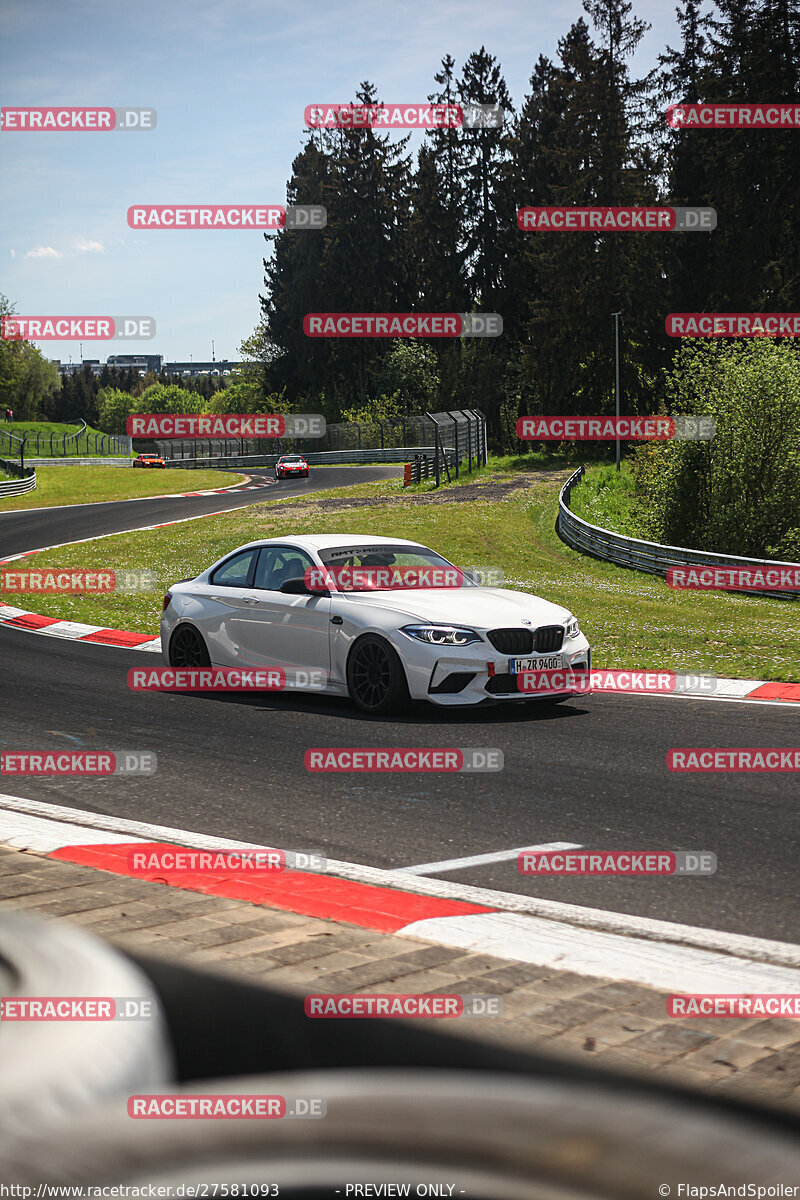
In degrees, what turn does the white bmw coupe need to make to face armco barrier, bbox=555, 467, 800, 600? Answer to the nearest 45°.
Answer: approximately 135° to its left

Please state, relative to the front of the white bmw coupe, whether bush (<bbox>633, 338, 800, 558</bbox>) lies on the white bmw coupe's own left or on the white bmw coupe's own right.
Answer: on the white bmw coupe's own left

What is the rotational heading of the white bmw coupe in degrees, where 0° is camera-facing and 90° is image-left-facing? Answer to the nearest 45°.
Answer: approximately 315°
